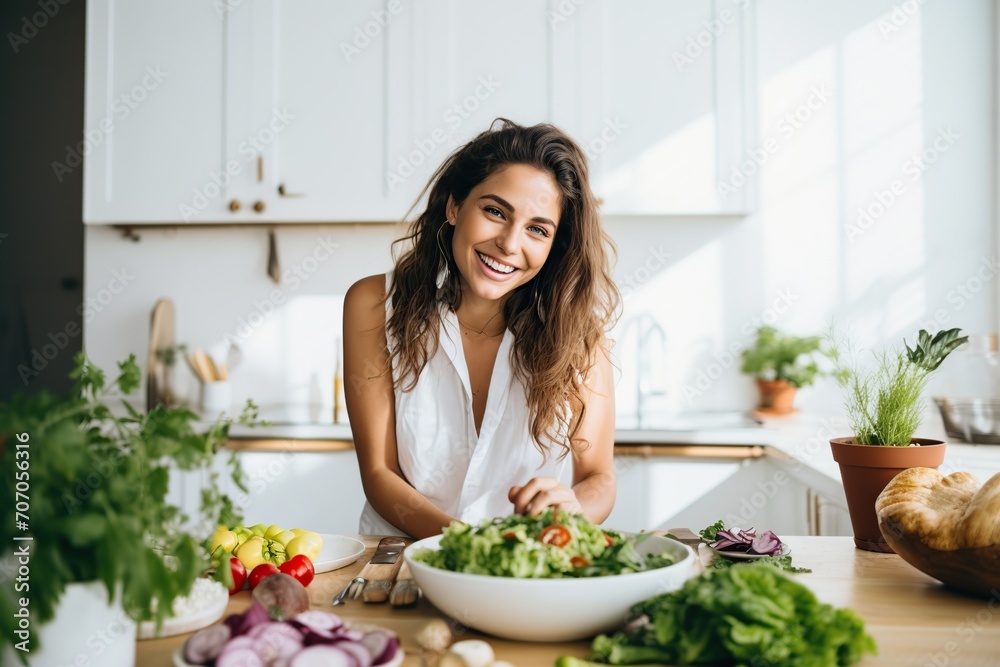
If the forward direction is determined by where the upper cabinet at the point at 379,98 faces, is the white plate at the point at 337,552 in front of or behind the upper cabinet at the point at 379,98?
in front

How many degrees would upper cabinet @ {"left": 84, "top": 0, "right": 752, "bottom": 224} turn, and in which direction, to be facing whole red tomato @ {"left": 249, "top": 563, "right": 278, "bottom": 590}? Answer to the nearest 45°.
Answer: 0° — it already faces it

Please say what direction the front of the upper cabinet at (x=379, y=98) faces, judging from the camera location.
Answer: facing the viewer

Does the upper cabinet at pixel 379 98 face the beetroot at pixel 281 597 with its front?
yes

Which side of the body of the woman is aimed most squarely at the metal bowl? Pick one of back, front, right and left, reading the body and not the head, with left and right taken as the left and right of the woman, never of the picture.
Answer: left

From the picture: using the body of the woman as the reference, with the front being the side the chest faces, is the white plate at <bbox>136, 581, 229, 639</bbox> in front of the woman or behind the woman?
in front

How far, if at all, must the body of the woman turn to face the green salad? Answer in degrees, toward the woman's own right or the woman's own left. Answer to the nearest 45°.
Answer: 0° — they already face it

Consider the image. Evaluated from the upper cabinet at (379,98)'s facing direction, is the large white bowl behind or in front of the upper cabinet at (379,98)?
in front

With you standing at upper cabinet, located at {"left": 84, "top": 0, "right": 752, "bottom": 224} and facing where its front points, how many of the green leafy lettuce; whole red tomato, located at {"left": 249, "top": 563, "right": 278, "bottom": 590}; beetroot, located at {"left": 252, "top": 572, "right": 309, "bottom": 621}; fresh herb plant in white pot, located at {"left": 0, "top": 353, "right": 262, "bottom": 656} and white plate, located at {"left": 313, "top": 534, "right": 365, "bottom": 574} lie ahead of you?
5

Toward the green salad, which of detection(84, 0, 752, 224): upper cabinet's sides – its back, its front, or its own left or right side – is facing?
front

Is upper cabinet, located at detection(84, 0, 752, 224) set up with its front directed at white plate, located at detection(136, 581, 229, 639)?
yes

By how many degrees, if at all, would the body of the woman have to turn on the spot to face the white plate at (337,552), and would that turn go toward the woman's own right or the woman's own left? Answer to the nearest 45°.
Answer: approximately 45° to the woman's own right

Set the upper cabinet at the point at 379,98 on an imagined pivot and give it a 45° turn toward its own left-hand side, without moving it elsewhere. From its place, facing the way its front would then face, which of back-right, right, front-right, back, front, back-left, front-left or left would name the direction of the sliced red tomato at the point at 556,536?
front-right

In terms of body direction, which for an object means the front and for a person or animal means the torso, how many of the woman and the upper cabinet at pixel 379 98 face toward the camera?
2

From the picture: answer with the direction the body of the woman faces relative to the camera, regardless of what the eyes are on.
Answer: toward the camera

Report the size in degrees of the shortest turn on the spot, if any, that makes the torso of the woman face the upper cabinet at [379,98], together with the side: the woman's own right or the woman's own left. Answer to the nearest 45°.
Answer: approximately 180°
